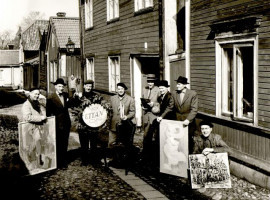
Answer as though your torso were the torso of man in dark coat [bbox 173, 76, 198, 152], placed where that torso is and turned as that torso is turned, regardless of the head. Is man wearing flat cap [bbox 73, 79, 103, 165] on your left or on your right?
on your right

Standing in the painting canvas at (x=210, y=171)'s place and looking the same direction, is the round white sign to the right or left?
on its right

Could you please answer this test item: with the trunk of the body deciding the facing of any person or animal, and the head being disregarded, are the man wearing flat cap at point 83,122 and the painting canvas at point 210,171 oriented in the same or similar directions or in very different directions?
same or similar directions

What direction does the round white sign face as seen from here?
toward the camera

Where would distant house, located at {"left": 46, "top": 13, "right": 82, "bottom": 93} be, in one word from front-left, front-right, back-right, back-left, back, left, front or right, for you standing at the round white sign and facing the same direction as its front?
back

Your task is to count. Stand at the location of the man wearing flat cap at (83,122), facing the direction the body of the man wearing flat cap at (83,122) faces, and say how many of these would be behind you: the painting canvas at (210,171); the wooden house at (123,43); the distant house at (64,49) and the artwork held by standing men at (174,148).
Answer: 2

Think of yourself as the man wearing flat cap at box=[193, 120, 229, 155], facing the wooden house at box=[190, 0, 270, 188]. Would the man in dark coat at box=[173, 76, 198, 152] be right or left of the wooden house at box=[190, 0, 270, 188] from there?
left

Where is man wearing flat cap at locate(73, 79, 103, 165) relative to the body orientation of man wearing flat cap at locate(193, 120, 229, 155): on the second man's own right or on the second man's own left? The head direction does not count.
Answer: on the second man's own right

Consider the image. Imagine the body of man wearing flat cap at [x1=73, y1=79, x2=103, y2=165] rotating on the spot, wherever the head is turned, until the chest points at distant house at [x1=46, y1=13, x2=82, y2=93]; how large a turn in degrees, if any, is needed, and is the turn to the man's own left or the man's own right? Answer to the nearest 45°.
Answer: approximately 180°

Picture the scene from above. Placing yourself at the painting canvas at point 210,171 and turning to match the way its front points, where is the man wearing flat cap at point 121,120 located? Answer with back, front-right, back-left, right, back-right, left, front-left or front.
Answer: back-right

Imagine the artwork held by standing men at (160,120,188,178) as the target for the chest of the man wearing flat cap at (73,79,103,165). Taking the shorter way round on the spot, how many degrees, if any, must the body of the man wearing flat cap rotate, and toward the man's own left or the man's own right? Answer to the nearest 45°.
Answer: approximately 45° to the man's own left

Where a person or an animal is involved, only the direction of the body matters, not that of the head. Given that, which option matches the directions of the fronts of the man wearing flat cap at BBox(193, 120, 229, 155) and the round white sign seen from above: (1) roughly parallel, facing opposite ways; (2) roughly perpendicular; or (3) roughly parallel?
roughly parallel

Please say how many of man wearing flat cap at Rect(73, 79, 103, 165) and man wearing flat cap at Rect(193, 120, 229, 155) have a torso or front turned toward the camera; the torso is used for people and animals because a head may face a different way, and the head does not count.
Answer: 2

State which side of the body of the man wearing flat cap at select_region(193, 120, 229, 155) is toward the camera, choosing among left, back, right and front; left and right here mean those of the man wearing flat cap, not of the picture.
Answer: front

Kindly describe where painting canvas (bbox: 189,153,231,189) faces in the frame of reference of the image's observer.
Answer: facing the viewer

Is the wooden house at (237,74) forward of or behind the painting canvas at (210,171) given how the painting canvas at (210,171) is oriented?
behind

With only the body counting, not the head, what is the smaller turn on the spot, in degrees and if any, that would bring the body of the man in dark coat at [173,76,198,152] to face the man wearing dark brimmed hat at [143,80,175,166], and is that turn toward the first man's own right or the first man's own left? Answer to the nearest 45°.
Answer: approximately 90° to the first man's own right
